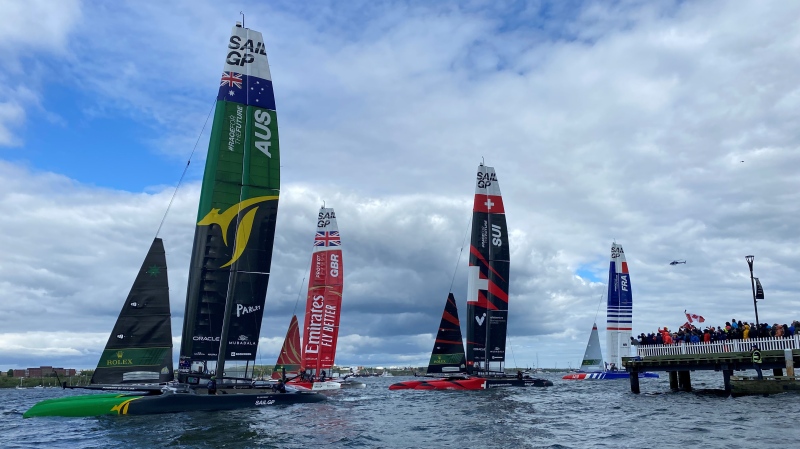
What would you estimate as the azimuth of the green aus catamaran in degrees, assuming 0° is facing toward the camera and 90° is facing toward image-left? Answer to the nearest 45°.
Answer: approximately 90°

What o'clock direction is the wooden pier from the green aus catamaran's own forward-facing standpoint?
The wooden pier is roughly at 6 o'clock from the green aus catamaran.
